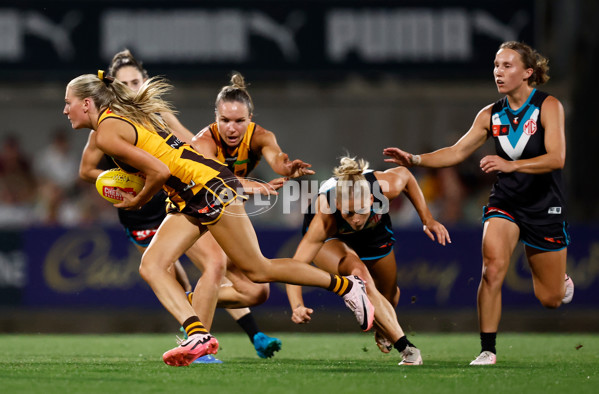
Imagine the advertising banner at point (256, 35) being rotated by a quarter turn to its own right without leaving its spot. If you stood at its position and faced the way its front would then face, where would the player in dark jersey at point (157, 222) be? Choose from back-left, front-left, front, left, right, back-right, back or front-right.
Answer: left

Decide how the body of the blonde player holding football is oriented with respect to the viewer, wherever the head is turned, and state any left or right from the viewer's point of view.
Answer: facing to the left of the viewer

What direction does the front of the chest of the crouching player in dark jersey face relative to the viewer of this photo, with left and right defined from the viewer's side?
facing the viewer

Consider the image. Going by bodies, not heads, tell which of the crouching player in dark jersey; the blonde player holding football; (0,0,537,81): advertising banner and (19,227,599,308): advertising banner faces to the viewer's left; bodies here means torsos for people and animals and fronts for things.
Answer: the blonde player holding football

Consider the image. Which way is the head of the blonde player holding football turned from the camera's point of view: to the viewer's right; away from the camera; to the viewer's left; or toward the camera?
to the viewer's left

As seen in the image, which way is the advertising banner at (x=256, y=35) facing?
toward the camera

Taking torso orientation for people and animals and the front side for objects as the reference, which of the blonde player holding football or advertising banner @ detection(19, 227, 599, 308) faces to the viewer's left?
the blonde player holding football

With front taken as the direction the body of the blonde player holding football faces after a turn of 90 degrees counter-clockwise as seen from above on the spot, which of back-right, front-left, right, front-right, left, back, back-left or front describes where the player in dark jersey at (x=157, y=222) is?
back

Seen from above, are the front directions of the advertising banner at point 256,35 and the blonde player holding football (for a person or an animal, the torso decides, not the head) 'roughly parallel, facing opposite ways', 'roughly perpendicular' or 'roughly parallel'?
roughly perpendicular

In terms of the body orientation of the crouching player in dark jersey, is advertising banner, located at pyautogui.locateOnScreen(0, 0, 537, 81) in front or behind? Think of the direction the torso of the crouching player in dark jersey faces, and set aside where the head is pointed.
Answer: behind

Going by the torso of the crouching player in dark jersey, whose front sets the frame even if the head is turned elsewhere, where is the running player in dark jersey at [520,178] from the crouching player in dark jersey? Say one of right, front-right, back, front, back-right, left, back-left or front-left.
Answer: left

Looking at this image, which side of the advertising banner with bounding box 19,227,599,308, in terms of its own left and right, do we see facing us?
front

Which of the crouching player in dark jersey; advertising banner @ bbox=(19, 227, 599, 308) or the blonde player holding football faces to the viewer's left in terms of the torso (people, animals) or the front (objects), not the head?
the blonde player holding football
